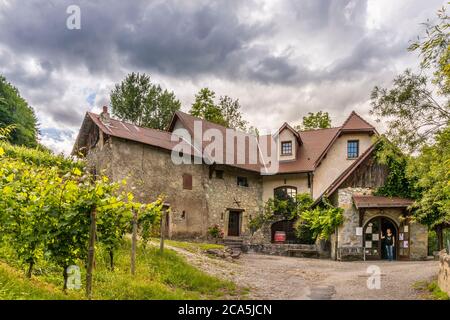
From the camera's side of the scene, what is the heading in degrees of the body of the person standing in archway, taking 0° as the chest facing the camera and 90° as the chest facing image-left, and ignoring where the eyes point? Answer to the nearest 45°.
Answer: approximately 0°

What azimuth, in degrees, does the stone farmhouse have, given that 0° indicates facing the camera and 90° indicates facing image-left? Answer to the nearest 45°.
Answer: approximately 0°

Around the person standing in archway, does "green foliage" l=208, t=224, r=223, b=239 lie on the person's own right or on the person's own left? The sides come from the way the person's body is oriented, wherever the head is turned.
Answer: on the person's own right
